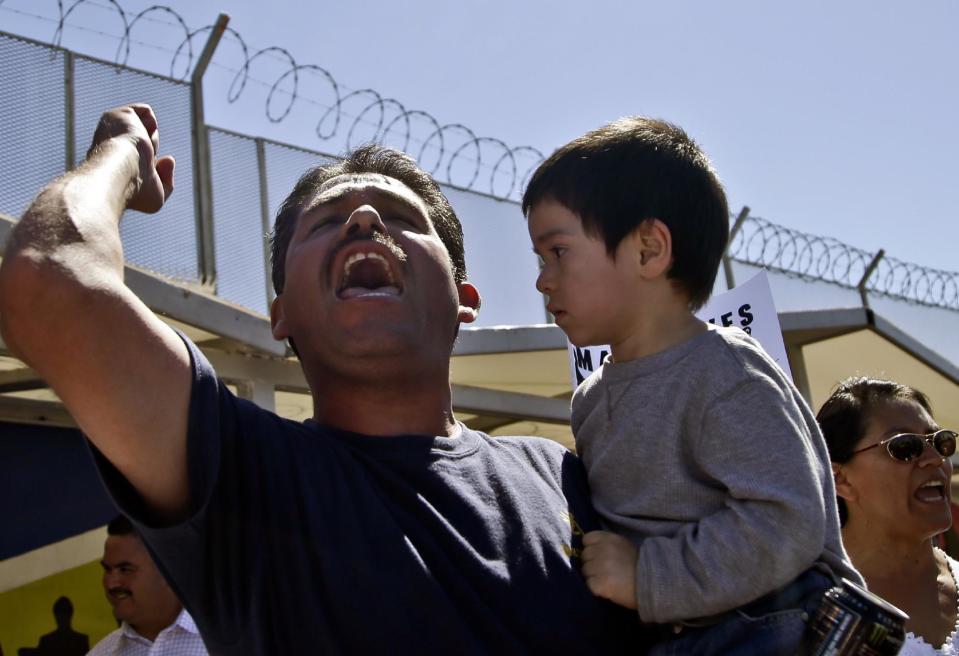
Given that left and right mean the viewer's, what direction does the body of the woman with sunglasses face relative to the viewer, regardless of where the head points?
facing the viewer and to the right of the viewer

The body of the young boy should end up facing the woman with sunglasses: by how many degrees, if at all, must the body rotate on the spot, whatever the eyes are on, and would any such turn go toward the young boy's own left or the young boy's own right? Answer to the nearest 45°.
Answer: approximately 180°

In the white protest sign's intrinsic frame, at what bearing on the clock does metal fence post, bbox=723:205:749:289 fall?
The metal fence post is roughly at 6 o'clock from the white protest sign.

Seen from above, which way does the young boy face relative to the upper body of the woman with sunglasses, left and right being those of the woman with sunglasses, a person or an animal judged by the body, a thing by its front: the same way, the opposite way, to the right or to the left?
to the right

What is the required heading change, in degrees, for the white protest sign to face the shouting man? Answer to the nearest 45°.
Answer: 0° — it already faces them

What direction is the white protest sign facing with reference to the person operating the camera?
facing the viewer

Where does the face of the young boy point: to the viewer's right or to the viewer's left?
to the viewer's left

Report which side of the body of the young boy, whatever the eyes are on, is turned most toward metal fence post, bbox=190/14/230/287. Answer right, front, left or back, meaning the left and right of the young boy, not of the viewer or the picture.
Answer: right

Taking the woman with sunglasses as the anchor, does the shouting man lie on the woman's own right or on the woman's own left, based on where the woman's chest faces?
on the woman's own right

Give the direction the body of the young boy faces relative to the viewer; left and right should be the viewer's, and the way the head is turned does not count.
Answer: facing the viewer and to the left of the viewer

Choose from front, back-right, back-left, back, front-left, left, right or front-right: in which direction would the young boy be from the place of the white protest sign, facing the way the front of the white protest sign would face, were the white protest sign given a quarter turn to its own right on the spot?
left

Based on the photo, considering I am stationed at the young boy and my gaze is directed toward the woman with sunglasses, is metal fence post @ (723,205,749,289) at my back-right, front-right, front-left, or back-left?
front-left

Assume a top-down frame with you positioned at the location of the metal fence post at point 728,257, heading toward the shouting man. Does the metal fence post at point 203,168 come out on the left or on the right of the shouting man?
right

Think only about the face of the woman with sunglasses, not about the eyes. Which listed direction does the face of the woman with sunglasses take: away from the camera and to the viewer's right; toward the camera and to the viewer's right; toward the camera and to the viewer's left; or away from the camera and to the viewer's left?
toward the camera and to the viewer's right
